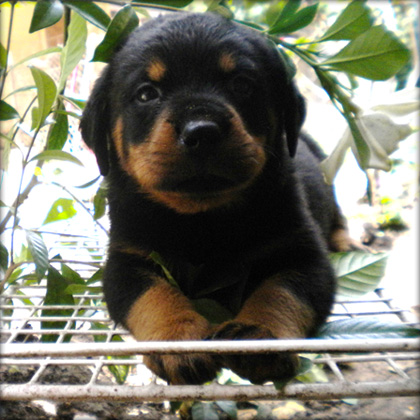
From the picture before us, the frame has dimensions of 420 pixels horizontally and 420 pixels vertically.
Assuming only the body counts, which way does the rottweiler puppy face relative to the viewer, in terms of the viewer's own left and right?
facing the viewer
